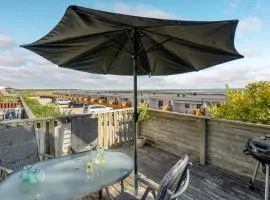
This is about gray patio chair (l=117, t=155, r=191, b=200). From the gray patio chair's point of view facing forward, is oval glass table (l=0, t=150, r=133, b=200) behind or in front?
in front

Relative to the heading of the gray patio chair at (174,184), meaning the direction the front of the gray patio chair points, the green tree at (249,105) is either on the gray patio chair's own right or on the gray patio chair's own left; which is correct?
on the gray patio chair's own right

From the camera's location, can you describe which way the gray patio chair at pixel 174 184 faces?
facing to the left of the viewer

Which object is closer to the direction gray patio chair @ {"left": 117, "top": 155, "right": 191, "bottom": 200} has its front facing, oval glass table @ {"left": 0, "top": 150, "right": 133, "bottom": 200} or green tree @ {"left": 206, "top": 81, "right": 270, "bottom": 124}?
the oval glass table
